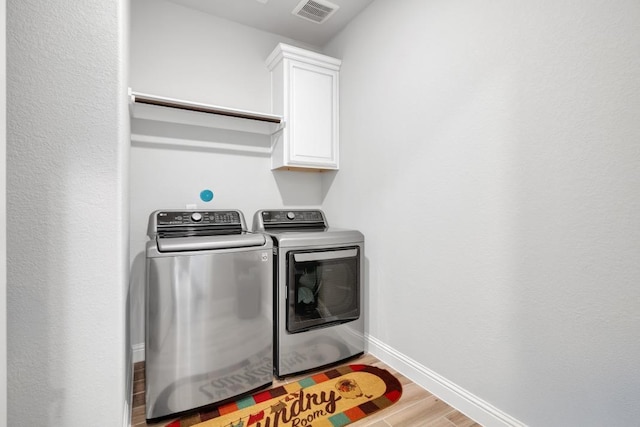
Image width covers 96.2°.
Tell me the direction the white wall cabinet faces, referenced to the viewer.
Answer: facing the viewer and to the right of the viewer

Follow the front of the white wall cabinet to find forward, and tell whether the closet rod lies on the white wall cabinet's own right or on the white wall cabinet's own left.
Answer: on the white wall cabinet's own right

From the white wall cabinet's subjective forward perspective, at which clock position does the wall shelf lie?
The wall shelf is roughly at 4 o'clock from the white wall cabinet.

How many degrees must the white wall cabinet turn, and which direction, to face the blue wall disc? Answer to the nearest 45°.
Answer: approximately 135° to its right
